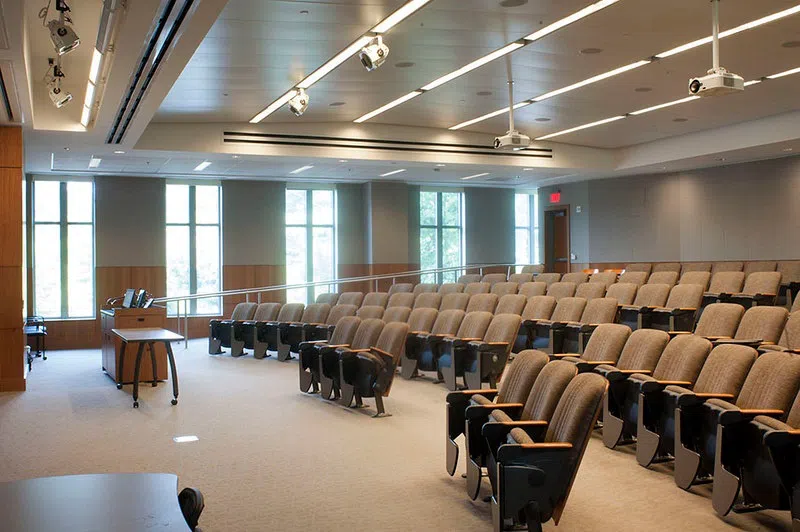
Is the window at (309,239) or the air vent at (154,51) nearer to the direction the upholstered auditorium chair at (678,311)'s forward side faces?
the air vent

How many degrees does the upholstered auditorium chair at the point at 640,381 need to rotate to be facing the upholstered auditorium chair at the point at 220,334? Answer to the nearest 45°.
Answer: approximately 90° to its right

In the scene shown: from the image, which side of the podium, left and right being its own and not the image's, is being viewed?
front

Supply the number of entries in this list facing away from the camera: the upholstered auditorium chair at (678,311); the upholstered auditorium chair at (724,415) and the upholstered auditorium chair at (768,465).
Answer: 0

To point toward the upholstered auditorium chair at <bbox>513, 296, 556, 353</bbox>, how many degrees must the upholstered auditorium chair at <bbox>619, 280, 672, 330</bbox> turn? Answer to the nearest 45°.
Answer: approximately 45° to its right

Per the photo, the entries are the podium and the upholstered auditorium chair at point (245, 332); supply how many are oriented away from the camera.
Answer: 0

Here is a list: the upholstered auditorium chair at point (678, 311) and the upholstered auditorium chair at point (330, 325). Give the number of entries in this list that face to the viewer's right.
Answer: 0

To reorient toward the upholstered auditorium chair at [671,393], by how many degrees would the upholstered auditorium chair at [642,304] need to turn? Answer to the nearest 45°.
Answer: approximately 45° to its left

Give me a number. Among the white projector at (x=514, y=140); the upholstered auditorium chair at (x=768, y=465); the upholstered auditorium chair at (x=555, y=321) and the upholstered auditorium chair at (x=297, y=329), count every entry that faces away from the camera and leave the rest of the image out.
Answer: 0

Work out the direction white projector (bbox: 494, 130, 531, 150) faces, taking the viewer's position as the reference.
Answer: facing the viewer and to the left of the viewer

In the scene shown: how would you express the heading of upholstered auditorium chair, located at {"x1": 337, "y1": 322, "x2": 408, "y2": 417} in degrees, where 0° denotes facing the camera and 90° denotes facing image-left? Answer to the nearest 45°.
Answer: approximately 45°
